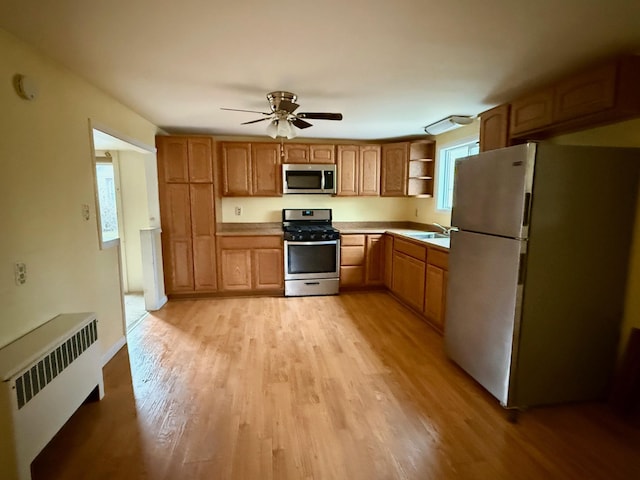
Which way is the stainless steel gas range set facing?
toward the camera

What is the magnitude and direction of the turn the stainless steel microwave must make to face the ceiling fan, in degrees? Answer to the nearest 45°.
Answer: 0° — it already faces it

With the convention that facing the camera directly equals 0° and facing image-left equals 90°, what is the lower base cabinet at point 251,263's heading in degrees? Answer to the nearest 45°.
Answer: approximately 0°

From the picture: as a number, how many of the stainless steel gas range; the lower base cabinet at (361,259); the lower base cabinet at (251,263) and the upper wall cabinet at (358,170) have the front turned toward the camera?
4

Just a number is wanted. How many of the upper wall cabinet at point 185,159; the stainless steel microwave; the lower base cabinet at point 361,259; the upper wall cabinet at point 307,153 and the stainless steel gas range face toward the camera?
5

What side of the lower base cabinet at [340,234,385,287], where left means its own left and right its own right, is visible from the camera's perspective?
front

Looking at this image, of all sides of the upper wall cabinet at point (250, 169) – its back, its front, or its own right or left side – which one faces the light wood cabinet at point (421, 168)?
left

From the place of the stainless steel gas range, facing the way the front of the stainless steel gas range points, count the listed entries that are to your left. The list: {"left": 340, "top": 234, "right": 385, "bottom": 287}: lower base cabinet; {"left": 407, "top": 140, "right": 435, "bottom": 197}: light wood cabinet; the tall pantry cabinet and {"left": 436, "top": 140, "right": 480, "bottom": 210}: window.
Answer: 3

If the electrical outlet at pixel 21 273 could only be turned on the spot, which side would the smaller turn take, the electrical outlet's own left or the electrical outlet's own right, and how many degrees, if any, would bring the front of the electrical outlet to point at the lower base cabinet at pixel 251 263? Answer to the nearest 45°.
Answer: approximately 90° to the electrical outlet's own left

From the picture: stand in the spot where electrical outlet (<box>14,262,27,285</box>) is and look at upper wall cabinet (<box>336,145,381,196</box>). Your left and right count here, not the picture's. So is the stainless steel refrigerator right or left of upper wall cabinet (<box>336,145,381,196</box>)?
right

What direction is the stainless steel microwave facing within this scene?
toward the camera

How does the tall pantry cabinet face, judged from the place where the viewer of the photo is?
facing the viewer

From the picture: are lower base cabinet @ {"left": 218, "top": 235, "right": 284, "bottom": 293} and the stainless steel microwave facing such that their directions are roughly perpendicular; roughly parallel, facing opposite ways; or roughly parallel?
roughly parallel

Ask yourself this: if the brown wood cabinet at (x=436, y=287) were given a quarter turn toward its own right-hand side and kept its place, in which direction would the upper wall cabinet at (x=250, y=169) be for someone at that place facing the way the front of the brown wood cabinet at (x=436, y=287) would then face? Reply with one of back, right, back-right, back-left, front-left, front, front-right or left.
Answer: front-left

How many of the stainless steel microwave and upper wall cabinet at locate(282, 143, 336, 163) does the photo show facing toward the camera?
2

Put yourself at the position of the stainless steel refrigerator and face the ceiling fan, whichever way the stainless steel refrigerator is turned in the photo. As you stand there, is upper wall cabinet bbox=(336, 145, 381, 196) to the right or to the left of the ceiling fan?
right

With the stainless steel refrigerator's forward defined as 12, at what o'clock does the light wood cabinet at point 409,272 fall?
The light wood cabinet is roughly at 3 o'clock from the stainless steel refrigerator.

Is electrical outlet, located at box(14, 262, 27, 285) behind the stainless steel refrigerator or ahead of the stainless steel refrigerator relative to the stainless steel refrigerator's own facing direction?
ahead
